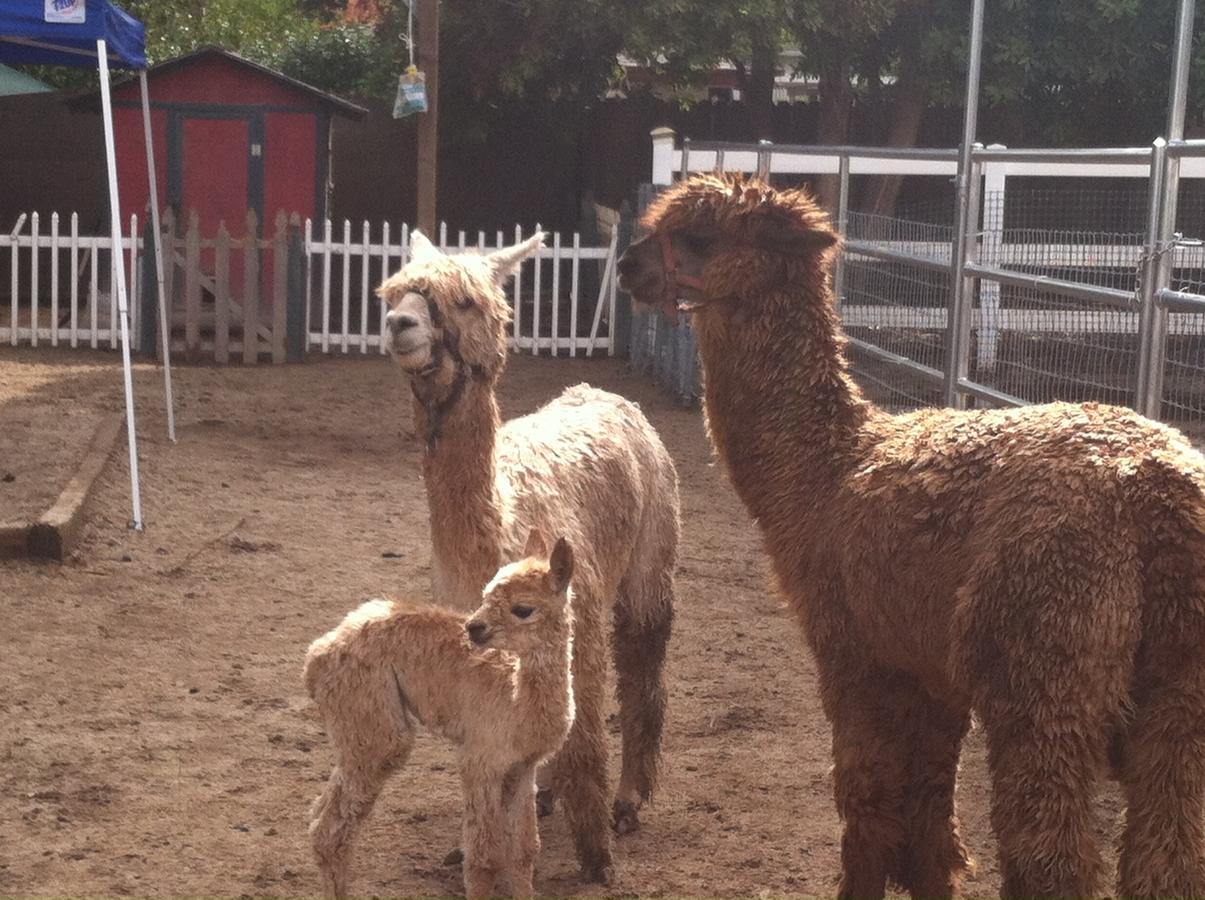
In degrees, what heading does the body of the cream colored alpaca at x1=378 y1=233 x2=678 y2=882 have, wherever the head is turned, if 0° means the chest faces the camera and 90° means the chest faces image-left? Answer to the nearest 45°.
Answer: approximately 45°

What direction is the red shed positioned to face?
toward the camera

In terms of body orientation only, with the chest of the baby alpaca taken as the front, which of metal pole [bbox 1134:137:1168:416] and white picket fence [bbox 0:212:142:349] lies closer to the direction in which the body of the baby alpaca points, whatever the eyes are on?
the metal pole

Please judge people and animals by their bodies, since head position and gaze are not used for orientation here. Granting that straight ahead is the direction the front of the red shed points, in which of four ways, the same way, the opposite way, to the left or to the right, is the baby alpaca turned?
to the left

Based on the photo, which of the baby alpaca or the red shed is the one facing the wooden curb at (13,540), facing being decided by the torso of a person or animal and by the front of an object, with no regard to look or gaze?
the red shed

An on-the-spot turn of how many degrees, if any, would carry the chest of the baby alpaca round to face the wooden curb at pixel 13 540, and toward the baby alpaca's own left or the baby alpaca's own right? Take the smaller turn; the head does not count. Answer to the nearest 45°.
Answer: approximately 135° to the baby alpaca's own left

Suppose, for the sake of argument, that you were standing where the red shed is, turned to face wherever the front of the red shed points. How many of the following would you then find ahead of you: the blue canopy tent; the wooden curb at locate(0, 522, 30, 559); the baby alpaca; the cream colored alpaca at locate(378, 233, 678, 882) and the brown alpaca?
5

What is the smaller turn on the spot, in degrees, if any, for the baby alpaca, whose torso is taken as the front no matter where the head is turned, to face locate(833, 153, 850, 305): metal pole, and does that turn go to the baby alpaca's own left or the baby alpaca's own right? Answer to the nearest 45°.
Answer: approximately 90° to the baby alpaca's own left

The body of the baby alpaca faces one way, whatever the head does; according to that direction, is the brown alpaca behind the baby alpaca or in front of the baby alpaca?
in front

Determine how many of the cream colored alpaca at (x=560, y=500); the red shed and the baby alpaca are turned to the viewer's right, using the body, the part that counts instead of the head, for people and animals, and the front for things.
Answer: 1

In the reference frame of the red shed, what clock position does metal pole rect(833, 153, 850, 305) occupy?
The metal pole is roughly at 11 o'clock from the red shed.

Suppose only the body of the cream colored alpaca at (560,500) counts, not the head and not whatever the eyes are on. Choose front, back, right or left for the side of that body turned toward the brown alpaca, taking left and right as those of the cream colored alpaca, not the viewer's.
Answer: left

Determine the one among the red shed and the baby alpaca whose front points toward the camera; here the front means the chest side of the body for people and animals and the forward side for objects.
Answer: the red shed

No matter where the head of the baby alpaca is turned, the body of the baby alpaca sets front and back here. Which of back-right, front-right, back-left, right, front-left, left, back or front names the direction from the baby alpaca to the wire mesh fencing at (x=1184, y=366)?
front-left

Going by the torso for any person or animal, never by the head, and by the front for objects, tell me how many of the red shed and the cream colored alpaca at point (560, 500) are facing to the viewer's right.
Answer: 0

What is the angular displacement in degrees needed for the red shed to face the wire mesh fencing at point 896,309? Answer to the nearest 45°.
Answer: approximately 45° to its left

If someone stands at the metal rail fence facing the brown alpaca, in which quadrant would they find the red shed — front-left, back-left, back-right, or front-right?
back-right

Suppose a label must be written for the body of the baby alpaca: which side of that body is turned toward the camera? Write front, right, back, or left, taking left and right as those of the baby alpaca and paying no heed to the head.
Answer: right
